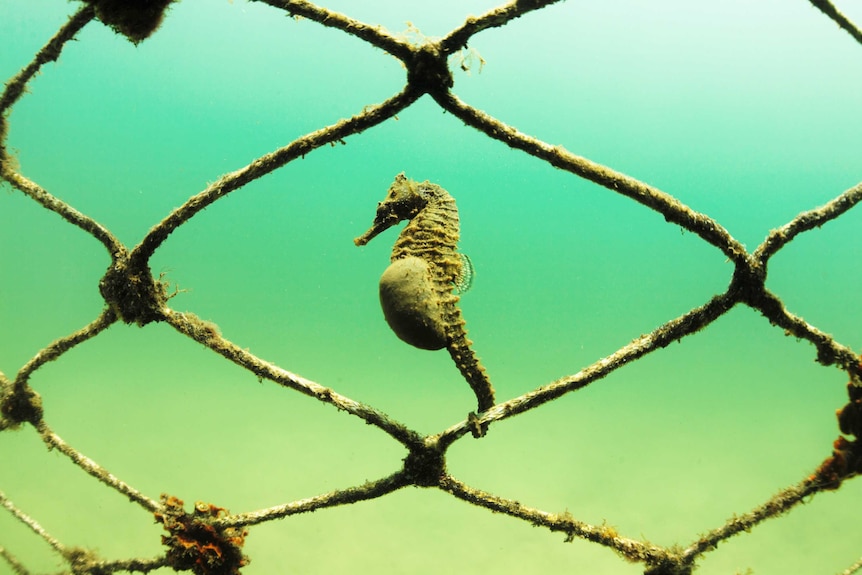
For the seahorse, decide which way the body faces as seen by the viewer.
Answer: to the viewer's left
